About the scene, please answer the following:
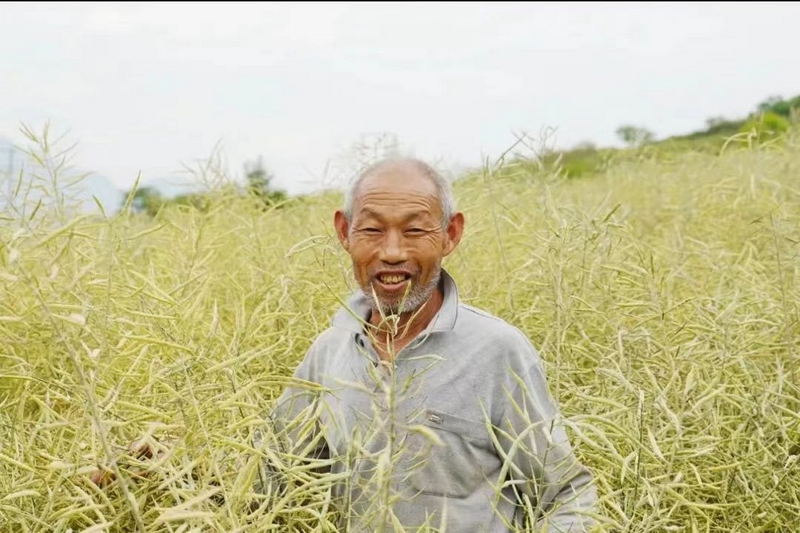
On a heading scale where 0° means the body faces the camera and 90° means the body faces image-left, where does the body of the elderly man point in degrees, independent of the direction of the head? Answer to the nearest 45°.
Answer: approximately 45°

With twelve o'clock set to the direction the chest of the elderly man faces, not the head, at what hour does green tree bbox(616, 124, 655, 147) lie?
The green tree is roughly at 5 o'clock from the elderly man.
